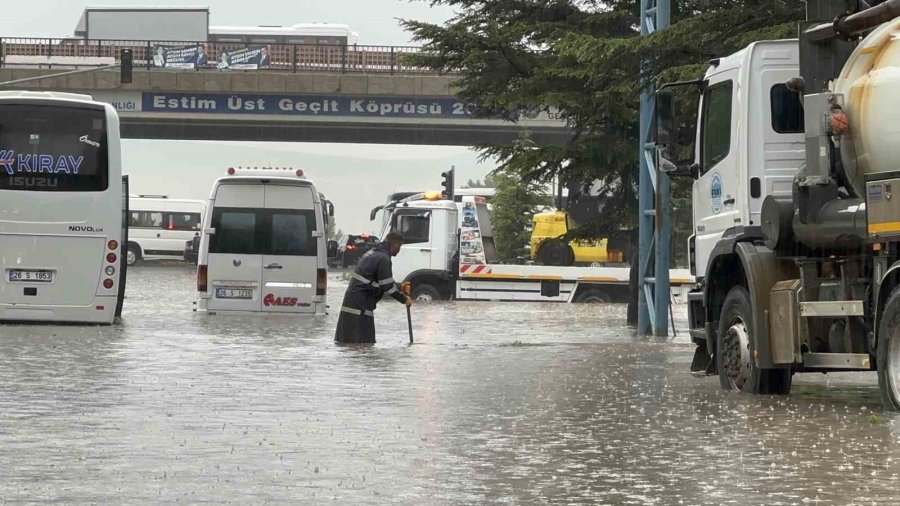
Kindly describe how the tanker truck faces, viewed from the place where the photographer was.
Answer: facing away from the viewer and to the left of the viewer

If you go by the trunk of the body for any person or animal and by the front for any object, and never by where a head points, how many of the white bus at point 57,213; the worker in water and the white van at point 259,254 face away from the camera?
2

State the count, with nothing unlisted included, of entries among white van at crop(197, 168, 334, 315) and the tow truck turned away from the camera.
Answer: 1

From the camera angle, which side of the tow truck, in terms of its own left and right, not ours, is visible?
left

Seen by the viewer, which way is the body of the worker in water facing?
to the viewer's right

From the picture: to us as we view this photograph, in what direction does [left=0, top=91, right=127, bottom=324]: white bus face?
facing away from the viewer

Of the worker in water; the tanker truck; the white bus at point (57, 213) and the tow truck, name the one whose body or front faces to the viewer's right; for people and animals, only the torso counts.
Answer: the worker in water

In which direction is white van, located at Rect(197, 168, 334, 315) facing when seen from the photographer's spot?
facing away from the viewer

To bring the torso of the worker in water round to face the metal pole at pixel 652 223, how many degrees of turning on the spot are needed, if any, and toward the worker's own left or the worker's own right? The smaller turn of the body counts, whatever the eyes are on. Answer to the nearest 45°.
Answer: approximately 45° to the worker's own left
